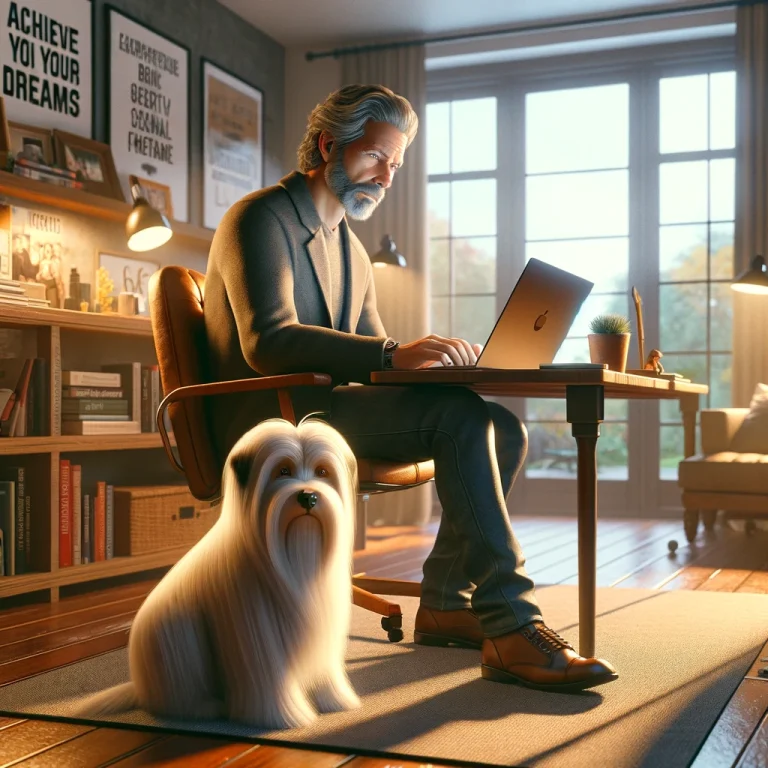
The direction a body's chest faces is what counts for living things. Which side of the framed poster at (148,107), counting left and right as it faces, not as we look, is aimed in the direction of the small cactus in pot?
front

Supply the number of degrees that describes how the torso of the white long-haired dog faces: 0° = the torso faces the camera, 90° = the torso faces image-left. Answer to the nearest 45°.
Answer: approximately 315°

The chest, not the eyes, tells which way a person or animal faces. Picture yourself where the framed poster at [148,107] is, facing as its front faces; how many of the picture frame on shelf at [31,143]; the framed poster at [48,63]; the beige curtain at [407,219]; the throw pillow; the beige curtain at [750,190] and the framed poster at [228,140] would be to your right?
2

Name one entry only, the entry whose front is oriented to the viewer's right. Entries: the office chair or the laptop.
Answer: the office chair

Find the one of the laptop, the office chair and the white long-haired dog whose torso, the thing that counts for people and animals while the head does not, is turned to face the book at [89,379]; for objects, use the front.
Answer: the laptop

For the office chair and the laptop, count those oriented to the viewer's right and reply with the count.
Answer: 1

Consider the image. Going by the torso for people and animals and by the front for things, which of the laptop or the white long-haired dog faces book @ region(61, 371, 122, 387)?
the laptop

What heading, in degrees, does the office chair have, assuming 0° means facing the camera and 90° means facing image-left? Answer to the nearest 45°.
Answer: approximately 270°

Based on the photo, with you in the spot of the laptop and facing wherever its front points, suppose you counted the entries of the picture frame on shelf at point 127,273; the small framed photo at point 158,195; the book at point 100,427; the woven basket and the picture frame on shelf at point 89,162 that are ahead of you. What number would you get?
5

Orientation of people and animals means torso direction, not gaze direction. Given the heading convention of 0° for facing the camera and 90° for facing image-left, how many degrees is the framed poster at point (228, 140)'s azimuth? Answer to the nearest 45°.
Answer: approximately 315°

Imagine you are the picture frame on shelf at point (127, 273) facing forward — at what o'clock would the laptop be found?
The laptop is roughly at 1 o'clock from the picture frame on shelf.

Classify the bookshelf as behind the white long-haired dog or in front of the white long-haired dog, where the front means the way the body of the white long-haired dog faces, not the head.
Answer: behind

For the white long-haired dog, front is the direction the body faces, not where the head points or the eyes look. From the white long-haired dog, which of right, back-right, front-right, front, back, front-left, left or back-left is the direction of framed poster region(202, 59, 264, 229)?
back-left

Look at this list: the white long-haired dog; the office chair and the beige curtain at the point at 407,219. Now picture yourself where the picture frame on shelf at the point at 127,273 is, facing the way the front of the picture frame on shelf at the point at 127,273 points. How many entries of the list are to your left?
1

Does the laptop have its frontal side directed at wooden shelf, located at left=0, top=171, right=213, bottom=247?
yes
